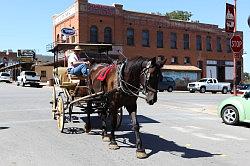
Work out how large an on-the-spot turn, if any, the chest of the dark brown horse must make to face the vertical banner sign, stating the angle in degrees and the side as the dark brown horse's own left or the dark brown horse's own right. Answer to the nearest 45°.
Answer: approximately 90° to the dark brown horse's own left

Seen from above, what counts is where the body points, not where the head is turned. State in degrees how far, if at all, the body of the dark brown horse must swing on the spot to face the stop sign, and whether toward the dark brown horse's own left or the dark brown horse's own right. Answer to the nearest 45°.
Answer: approximately 90° to the dark brown horse's own left

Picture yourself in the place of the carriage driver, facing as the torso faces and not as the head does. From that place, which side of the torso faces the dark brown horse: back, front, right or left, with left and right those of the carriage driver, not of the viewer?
front

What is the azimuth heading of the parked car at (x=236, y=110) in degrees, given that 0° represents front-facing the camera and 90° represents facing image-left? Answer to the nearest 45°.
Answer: approximately 90°

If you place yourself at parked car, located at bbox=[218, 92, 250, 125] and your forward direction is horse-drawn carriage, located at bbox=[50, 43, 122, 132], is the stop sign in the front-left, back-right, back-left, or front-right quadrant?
back-right

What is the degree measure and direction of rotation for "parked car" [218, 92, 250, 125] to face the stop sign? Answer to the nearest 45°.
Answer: approximately 90° to its right

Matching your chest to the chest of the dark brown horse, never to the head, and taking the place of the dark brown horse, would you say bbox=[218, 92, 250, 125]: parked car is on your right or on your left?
on your left

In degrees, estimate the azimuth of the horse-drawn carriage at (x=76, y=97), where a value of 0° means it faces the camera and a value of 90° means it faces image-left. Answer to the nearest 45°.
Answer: approximately 315°

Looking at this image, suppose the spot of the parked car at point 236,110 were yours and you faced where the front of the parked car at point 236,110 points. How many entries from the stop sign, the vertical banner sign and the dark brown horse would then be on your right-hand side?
2

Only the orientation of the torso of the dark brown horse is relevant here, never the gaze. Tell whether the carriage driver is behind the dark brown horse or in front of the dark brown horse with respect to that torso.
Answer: behind

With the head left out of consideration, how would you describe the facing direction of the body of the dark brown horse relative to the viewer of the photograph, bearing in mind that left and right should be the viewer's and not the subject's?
facing the viewer and to the right of the viewer

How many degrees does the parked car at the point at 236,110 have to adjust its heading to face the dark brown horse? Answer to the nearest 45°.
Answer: approximately 90° to its left

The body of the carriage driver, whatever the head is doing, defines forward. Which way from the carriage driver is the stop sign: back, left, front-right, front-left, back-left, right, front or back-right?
left
